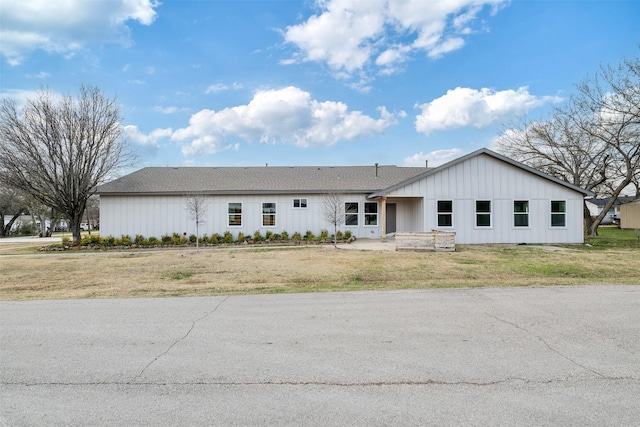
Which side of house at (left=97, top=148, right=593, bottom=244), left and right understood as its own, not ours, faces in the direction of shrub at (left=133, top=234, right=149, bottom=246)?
right

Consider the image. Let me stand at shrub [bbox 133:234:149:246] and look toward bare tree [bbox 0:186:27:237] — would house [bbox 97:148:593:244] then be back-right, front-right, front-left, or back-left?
back-right

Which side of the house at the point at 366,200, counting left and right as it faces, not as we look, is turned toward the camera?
front

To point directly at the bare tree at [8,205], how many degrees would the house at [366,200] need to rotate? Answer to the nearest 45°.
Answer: approximately 135° to its right

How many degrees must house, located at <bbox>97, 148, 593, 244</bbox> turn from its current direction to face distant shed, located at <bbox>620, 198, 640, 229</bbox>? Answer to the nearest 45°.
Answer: approximately 135° to its left
